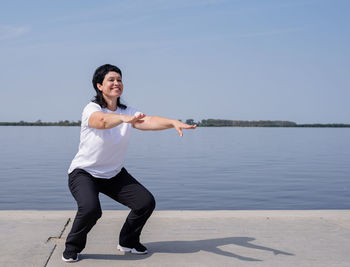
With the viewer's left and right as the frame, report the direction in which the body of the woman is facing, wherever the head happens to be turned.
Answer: facing the viewer and to the right of the viewer

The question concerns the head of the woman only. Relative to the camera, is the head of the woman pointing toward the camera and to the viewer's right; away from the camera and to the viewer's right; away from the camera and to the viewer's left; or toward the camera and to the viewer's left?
toward the camera and to the viewer's right
